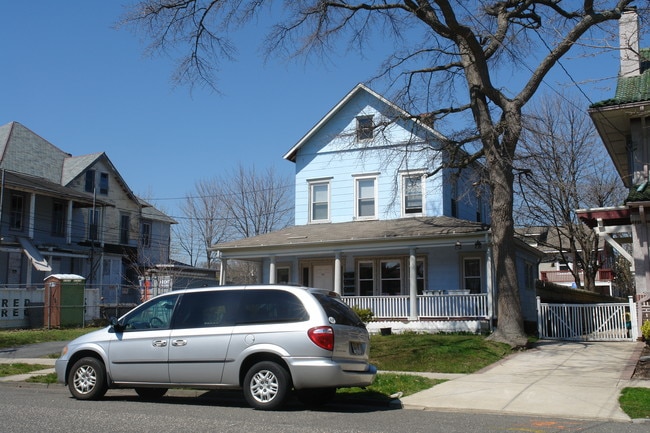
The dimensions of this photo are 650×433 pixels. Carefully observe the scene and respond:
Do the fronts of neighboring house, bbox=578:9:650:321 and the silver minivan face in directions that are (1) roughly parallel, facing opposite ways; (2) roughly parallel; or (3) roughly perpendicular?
roughly perpendicular

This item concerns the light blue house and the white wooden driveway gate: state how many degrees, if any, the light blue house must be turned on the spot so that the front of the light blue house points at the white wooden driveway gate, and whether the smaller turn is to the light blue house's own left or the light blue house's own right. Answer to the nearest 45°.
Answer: approximately 45° to the light blue house's own left

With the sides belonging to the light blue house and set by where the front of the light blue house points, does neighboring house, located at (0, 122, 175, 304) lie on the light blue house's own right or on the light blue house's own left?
on the light blue house's own right

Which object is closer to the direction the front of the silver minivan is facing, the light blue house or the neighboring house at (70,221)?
the neighboring house

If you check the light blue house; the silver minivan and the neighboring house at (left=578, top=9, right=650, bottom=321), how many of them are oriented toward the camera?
2

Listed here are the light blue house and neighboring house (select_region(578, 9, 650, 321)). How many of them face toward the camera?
2

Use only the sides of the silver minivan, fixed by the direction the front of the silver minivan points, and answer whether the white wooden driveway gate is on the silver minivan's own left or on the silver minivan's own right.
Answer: on the silver minivan's own right

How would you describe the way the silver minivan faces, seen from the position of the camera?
facing away from the viewer and to the left of the viewer

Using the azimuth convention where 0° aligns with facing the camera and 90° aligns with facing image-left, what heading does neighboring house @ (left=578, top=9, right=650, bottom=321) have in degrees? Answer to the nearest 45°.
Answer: approximately 0°
